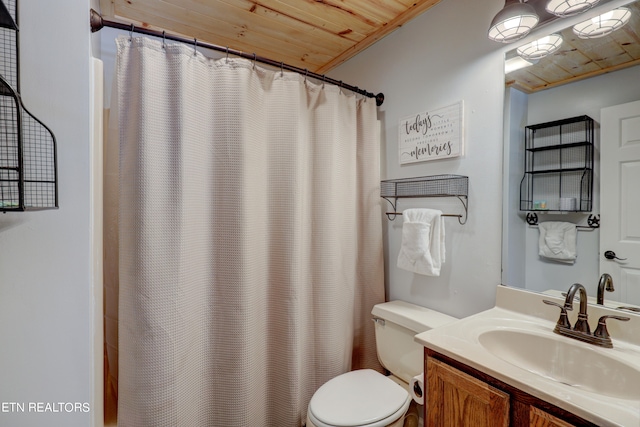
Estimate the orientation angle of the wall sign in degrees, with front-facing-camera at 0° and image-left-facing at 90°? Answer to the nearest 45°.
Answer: approximately 45°

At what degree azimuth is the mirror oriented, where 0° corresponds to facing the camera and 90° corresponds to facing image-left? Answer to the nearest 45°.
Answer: approximately 45°

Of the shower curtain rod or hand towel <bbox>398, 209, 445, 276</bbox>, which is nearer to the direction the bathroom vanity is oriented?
the shower curtain rod

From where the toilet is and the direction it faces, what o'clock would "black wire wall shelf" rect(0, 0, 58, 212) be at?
The black wire wall shelf is roughly at 12 o'clock from the toilet.

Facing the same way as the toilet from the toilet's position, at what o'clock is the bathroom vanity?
The bathroom vanity is roughly at 9 o'clock from the toilet.

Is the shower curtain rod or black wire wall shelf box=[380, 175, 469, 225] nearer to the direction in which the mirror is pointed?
the shower curtain rod
